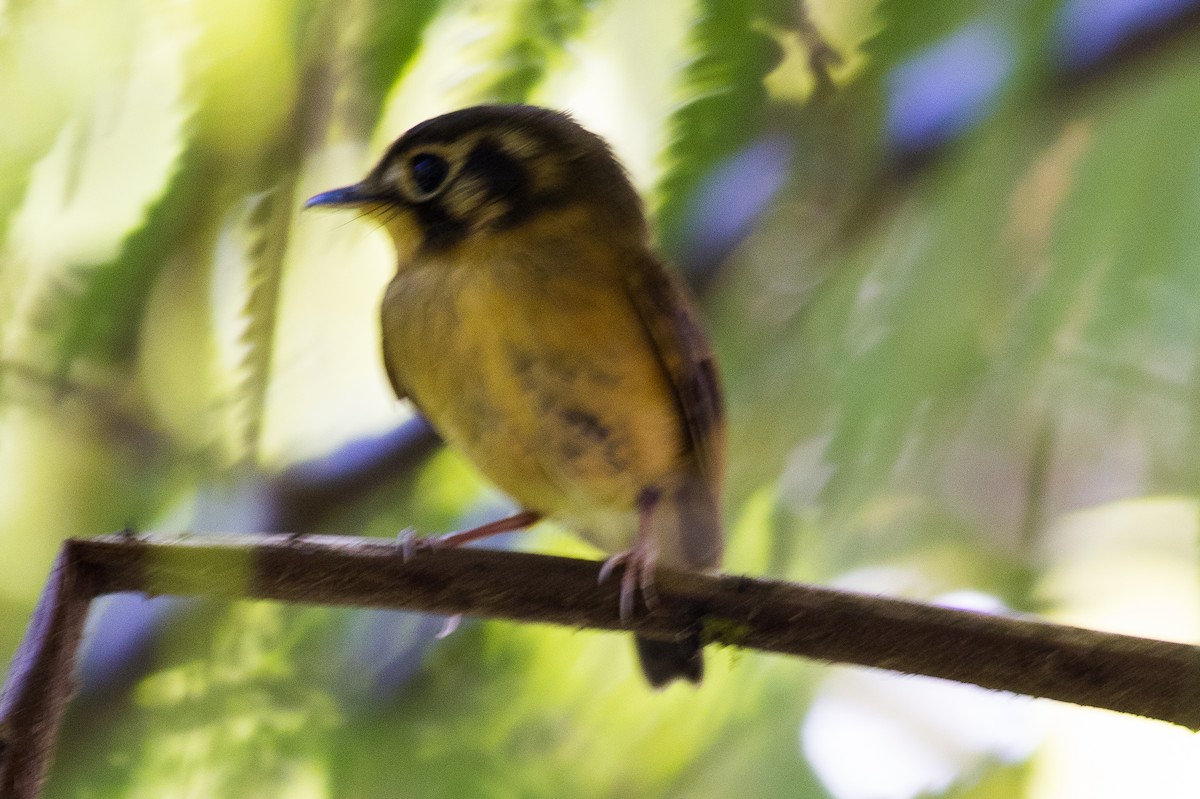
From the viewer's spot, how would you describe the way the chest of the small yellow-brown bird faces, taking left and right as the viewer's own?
facing the viewer and to the left of the viewer
